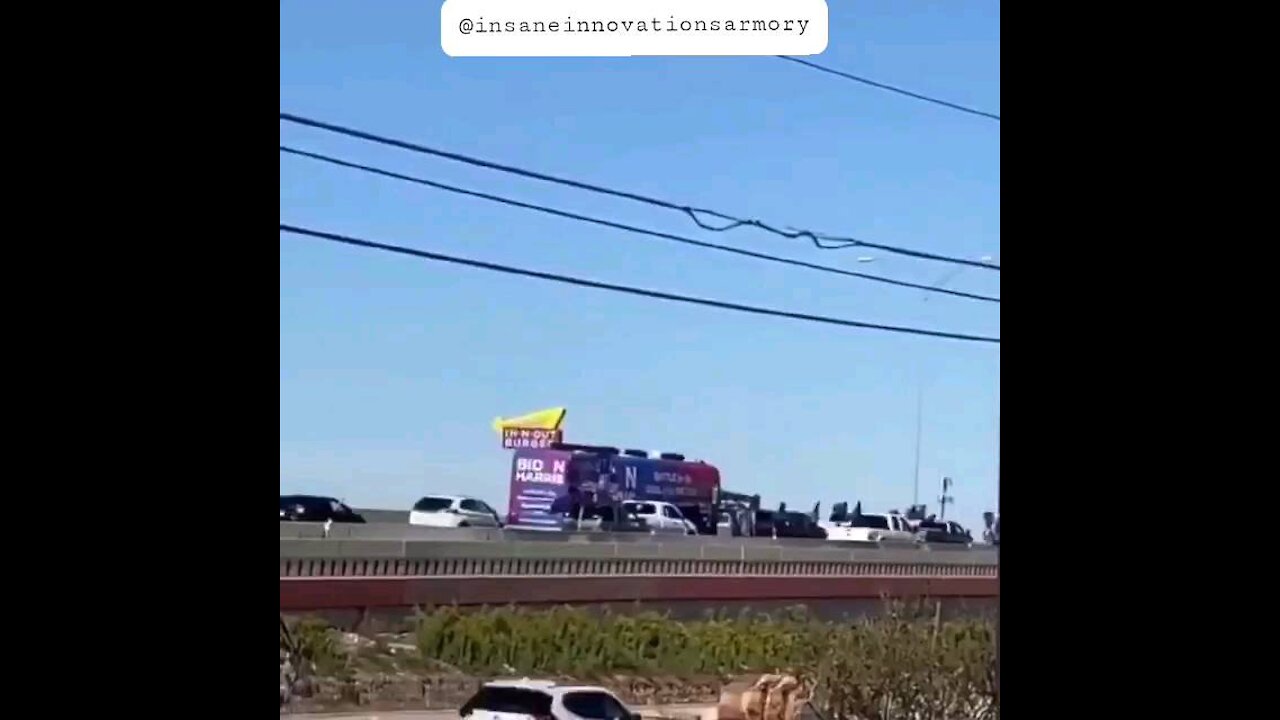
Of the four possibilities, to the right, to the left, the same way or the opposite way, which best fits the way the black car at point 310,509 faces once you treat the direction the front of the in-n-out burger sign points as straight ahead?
to the left

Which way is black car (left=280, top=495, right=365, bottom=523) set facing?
to the viewer's right

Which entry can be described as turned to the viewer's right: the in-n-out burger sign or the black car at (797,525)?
the black car

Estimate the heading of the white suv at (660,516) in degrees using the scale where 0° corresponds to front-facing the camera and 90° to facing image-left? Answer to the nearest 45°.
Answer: approximately 270°

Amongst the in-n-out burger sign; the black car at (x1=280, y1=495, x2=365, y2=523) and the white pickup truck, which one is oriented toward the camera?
the in-n-out burger sign

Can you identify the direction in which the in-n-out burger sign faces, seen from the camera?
facing the viewer

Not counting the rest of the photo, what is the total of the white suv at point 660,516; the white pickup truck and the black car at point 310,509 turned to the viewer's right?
3

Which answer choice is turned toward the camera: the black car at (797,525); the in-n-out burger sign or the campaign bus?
the in-n-out burger sign

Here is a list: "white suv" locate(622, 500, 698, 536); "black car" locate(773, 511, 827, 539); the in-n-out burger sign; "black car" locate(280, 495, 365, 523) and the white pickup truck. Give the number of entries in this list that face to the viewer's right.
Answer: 4

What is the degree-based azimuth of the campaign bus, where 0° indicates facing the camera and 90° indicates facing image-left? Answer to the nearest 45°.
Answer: approximately 225°

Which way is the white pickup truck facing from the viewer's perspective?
to the viewer's right

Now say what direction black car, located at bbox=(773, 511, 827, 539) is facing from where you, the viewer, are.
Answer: facing to the right of the viewer
